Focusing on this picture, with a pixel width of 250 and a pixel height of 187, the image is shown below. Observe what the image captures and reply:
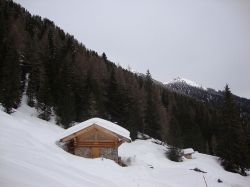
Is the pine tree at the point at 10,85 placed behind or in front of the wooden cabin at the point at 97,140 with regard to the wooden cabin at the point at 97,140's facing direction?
behind

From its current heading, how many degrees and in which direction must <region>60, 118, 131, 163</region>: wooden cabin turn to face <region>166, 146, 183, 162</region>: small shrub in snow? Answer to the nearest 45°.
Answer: approximately 135° to its left

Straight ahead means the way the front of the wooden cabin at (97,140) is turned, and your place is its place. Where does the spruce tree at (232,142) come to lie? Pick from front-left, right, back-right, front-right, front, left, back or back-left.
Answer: back-left

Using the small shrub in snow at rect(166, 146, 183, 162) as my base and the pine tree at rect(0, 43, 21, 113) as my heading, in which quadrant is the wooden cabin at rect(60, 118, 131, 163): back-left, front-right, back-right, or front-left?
front-left

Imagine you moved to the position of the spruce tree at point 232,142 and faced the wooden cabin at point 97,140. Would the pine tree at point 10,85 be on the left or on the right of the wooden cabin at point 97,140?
right

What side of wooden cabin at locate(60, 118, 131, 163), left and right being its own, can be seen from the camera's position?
front
